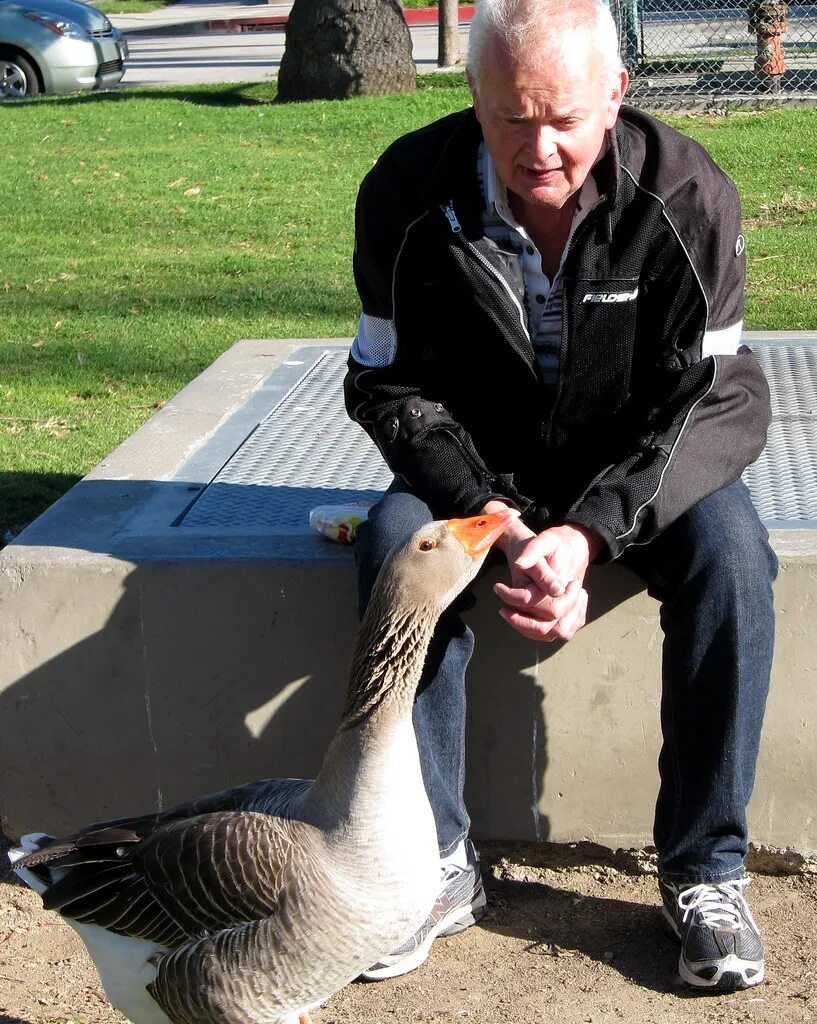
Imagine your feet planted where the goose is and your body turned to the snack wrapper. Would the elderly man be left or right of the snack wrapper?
right

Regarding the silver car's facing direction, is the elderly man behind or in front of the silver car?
in front

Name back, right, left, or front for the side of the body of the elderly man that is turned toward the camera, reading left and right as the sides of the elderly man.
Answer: front

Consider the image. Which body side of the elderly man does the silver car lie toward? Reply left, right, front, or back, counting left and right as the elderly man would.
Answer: back

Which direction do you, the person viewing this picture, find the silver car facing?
facing the viewer and to the right of the viewer

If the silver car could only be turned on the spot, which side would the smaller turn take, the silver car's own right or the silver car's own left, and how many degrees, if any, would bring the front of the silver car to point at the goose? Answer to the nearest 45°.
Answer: approximately 45° to the silver car's own right

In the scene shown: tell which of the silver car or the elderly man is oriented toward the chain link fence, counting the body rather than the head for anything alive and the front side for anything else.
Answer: the silver car

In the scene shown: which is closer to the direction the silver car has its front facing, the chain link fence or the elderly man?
the chain link fence

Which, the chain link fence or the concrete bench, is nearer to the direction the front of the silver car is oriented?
the chain link fence

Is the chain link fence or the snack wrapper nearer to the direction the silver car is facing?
the chain link fence

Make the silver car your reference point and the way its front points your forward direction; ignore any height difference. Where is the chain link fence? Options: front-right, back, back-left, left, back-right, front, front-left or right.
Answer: front

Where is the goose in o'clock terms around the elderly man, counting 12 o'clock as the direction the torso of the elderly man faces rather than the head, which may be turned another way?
The goose is roughly at 1 o'clock from the elderly man.

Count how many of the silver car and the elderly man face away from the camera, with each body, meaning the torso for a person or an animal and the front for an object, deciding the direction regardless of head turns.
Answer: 0
